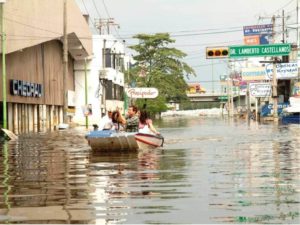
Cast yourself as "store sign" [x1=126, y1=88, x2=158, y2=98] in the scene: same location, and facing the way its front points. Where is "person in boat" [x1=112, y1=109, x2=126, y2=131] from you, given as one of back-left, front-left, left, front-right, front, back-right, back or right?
front

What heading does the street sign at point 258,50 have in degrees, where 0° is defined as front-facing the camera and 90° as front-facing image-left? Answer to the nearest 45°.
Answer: approximately 0°

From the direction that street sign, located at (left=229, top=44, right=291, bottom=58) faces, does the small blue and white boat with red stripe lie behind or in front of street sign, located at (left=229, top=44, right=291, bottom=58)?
in front

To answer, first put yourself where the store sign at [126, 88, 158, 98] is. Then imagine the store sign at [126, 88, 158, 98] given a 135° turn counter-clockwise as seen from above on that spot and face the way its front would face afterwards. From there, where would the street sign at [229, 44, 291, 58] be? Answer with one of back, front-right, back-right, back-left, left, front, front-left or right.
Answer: front

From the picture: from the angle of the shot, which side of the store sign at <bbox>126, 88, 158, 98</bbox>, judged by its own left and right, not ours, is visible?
front

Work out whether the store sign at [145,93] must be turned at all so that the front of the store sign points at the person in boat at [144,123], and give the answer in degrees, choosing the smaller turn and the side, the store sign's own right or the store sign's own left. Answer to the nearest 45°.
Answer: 0° — it already faces them

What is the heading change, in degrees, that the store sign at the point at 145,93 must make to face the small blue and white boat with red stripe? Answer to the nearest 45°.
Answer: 0° — it already faces it

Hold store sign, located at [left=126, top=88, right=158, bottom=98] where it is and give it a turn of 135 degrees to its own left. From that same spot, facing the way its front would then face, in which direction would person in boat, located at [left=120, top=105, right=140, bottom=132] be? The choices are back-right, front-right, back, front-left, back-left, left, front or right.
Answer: back-right

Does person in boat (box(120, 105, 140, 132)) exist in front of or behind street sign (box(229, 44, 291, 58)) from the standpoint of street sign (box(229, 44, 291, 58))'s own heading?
in front
